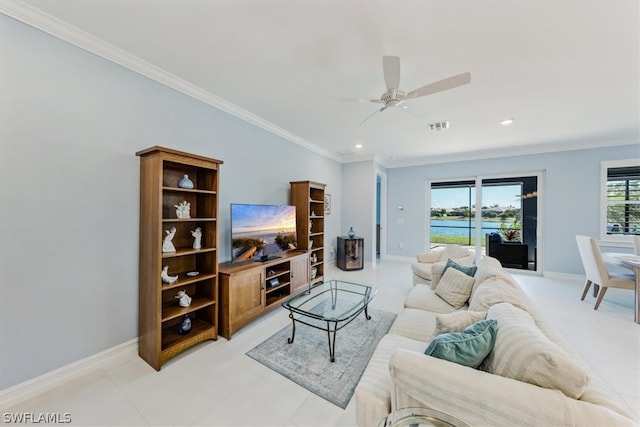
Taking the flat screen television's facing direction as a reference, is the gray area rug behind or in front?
in front

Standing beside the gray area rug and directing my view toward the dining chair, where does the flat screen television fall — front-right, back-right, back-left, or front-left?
back-left

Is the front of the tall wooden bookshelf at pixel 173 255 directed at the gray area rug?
yes

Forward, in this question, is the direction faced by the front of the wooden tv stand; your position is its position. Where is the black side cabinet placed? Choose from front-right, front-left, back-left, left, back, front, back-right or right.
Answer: left

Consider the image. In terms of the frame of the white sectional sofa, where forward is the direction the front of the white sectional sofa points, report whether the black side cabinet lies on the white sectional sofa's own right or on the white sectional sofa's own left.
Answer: on the white sectional sofa's own right

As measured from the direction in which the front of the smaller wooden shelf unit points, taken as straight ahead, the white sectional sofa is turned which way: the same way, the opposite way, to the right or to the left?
the opposite way

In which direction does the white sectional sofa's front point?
to the viewer's left

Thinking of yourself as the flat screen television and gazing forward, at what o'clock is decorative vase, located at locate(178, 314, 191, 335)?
The decorative vase is roughly at 3 o'clock from the flat screen television.

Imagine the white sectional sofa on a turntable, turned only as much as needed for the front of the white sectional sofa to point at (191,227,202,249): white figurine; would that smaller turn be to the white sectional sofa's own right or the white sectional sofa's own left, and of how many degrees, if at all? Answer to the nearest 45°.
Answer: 0° — it already faces it

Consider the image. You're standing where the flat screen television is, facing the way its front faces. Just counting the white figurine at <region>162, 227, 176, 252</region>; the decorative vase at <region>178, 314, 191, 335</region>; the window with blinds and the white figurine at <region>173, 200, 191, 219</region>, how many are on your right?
3
